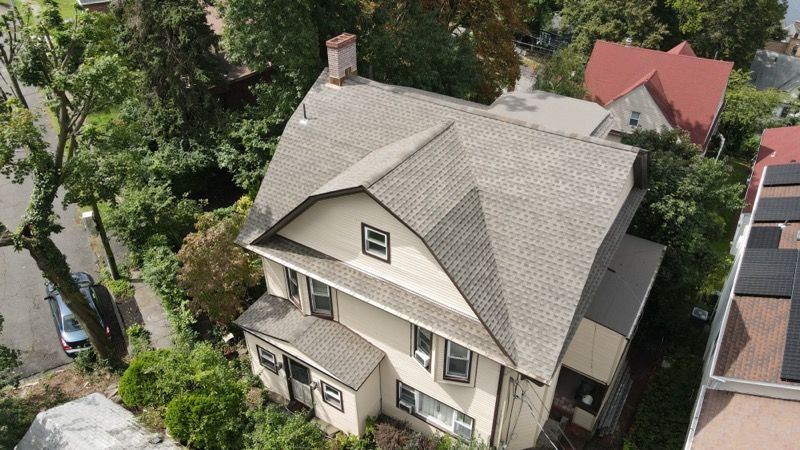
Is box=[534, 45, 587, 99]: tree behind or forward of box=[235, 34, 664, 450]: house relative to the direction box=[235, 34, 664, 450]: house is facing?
behind

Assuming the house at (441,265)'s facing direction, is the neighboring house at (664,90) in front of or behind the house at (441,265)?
behind

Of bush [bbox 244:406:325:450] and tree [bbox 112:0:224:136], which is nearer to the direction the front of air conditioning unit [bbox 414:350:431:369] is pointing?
the bush

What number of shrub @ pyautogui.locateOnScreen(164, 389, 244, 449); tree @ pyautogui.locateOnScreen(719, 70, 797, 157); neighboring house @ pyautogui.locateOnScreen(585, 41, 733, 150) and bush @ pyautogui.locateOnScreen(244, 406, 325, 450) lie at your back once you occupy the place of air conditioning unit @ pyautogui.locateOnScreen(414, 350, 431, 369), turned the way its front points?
2

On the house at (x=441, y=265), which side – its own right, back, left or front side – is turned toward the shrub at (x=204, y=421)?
front

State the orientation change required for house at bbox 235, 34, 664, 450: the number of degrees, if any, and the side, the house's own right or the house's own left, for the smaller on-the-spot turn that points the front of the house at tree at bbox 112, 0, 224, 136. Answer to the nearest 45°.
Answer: approximately 90° to the house's own right

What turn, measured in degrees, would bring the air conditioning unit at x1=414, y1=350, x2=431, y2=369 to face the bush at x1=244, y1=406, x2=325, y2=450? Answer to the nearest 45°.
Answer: approximately 45° to its right

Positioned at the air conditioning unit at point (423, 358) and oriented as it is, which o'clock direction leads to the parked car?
The parked car is roughly at 2 o'clock from the air conditioning unit.

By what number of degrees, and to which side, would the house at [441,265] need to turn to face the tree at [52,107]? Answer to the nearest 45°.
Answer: approximately 45° to its right

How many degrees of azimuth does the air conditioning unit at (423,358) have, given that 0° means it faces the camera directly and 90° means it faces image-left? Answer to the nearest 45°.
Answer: approximately 45°

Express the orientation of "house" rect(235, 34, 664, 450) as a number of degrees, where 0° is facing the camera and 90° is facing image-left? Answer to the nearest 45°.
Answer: approximately 45°

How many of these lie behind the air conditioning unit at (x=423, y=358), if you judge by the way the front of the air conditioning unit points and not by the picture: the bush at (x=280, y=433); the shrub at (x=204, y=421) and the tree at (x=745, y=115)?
1

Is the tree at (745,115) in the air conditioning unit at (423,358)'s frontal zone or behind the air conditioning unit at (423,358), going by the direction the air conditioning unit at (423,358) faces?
behind

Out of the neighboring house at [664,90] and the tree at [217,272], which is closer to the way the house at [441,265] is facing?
the tree
